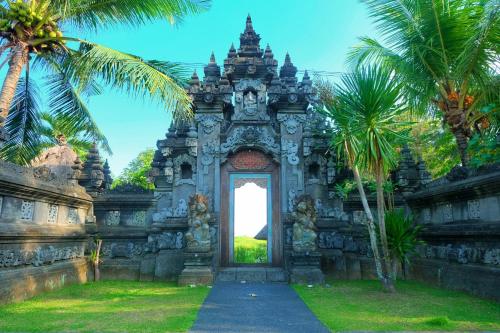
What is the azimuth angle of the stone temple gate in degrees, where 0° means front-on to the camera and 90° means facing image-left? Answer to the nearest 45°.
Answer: approximately 0°

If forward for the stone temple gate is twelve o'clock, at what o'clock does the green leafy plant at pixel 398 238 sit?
The green leafy plant is roughly at 10 o'clock from the stone temple gate.

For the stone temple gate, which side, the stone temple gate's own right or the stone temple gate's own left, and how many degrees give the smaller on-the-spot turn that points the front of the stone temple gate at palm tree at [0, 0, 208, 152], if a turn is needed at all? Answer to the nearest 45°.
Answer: approximately 45° to the stone temple gate's own right

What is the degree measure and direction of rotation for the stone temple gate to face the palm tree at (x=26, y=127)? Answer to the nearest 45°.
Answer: approximately 90° to its right

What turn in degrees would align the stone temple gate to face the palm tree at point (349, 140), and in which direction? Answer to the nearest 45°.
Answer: approximately 45° to its left
